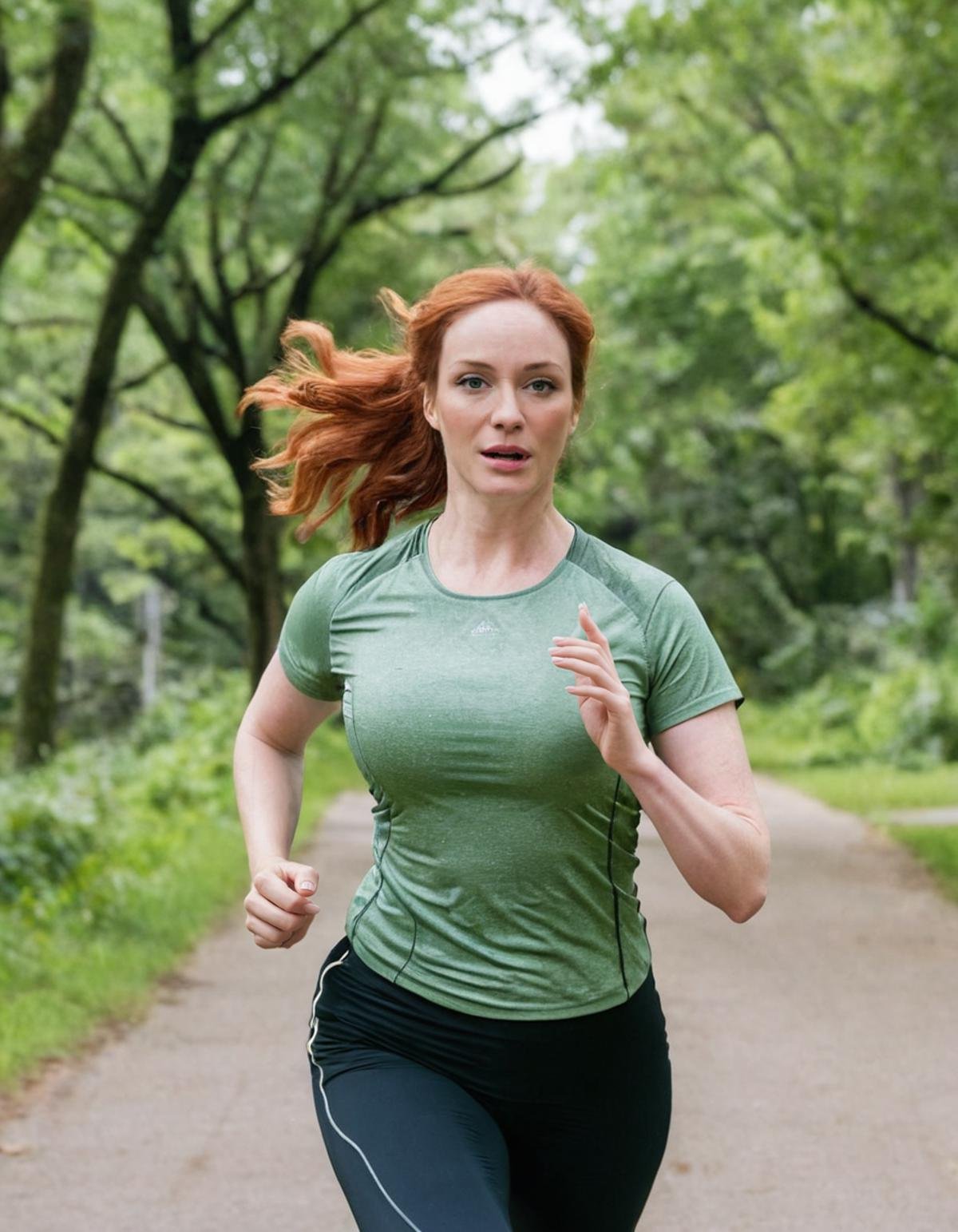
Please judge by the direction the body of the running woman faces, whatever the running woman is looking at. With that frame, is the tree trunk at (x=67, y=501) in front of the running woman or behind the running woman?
behind

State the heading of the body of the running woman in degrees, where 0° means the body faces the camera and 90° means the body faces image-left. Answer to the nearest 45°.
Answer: approximately 0°

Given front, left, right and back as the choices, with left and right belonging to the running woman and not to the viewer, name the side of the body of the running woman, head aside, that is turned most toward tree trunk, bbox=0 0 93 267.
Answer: back
